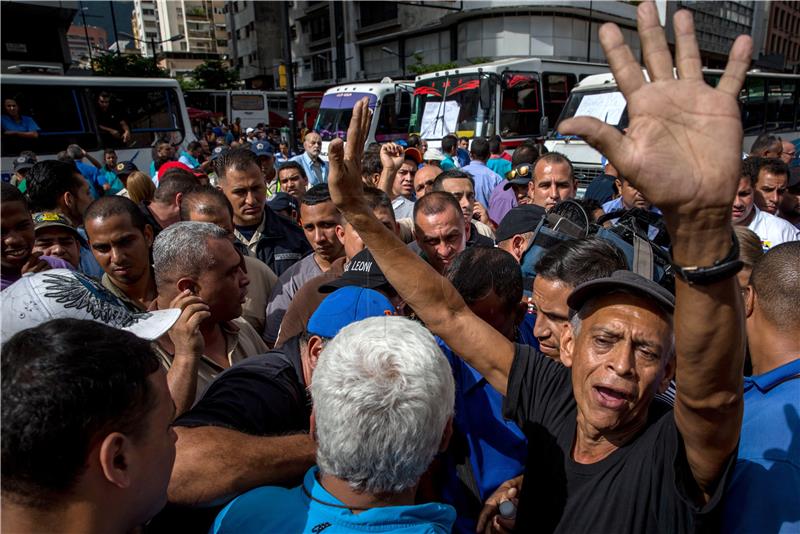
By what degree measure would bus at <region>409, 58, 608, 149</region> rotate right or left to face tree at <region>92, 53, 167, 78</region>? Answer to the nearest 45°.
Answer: approximately 90° to its right

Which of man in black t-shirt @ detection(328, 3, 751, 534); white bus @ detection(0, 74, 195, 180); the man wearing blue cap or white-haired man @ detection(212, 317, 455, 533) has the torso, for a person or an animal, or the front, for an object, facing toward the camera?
the man in black t-shirt

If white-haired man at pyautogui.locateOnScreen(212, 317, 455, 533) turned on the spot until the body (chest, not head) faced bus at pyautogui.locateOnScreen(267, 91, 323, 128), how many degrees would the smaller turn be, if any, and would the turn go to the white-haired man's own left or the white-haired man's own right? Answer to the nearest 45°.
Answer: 0° — they already face it

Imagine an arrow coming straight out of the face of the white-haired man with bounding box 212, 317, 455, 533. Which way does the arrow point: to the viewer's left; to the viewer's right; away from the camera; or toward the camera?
away from the camera

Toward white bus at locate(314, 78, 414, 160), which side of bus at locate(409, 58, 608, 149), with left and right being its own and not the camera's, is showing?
right

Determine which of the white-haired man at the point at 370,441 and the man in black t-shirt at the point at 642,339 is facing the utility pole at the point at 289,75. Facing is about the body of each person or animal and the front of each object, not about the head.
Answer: the white-haired man

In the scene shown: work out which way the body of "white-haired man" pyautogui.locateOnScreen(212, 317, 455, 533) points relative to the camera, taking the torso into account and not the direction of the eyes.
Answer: away from the camera

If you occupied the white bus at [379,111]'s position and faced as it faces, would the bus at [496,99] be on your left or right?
on your left
